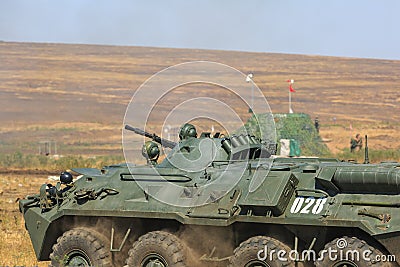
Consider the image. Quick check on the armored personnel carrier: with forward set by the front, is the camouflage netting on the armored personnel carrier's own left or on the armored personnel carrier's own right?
on the armored personnel carrier's own right

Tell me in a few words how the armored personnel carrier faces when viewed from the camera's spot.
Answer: facing to the left of the viewer
